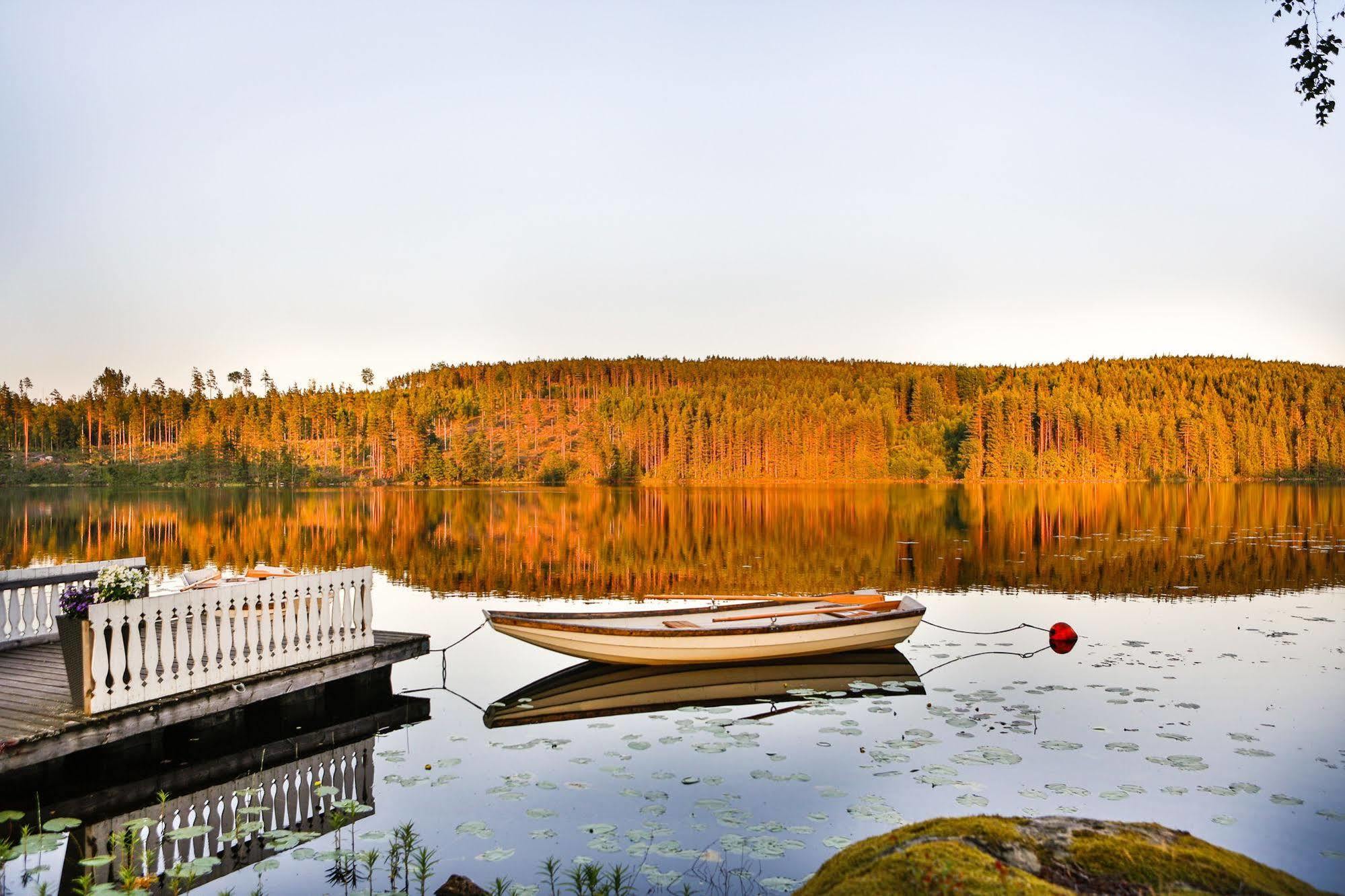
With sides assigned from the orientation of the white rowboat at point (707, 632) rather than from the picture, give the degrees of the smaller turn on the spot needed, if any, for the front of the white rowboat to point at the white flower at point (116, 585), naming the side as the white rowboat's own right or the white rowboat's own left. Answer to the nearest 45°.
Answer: approximately 45° to the white rowboat's own left

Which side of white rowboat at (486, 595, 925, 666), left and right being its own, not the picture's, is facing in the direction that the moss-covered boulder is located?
left

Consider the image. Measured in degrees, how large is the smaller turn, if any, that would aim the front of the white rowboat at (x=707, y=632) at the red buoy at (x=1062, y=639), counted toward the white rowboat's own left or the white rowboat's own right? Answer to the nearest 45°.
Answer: approximately 180°

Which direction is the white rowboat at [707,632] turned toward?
to the viewer's left

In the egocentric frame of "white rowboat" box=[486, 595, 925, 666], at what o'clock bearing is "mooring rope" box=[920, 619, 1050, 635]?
The mooring rope is roughly at 5 o'clock from the white rowboat.

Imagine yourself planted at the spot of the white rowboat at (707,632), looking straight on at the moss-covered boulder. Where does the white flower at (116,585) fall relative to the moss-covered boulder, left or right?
right
